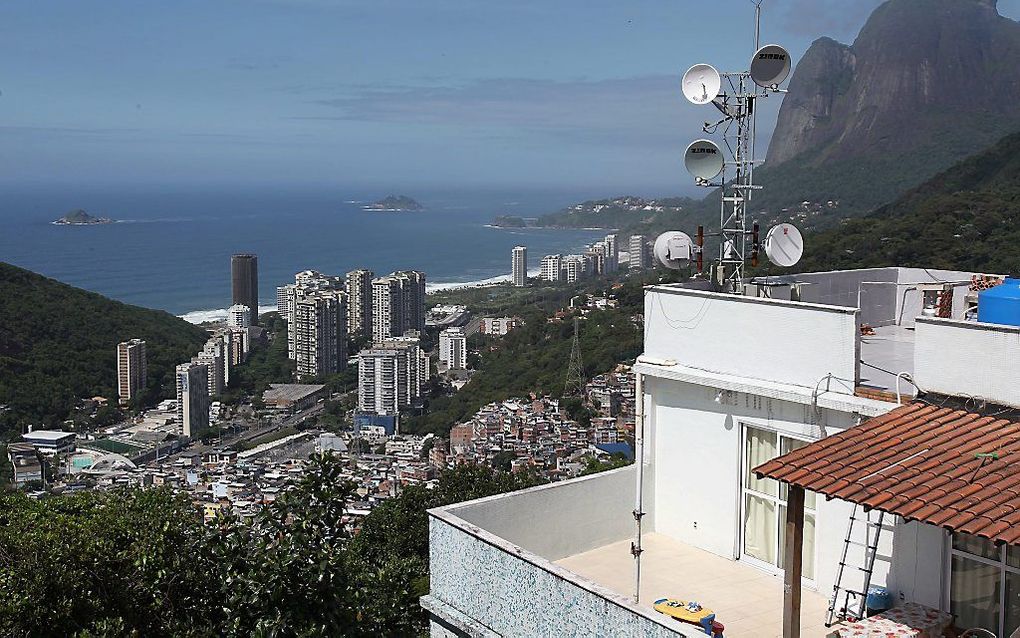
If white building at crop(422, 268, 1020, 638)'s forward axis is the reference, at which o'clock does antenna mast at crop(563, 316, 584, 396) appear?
The antenna mast is roughly at 4 o'clock from the white building.

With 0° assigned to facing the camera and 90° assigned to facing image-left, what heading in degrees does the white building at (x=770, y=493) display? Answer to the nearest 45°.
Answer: approximately 45°
